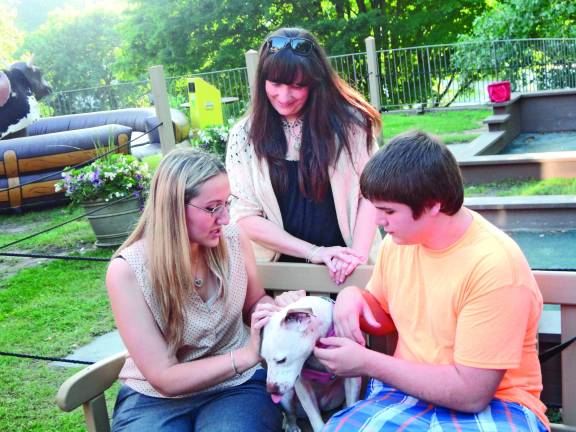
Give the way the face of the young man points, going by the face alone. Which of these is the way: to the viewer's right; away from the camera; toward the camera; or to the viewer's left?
to the viewer's left

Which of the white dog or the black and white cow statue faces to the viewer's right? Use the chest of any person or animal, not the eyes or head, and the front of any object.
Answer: the black and white cow statue

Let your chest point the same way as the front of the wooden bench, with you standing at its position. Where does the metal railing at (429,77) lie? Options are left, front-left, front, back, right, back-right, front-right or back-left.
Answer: back

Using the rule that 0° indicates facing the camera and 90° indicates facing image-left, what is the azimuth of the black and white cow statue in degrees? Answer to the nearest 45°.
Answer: approximately 270°

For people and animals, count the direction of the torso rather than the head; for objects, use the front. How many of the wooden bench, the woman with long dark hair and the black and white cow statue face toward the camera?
2

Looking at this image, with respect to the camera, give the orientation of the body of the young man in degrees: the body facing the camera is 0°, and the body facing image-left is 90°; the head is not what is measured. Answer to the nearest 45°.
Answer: approximately 45°

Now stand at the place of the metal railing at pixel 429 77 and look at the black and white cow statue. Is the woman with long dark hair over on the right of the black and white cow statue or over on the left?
left
